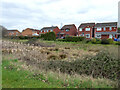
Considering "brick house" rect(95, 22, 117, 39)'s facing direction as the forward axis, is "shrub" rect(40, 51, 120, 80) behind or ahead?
ahead

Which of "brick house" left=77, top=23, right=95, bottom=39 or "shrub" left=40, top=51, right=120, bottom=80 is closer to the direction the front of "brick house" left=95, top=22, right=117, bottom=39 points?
the shrub

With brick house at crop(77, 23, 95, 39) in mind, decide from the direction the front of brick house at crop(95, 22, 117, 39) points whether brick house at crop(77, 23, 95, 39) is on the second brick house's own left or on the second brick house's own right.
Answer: on the second brick house's own right

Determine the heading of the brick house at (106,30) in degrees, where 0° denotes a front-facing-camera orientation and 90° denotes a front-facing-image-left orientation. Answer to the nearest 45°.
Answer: approximately 0°
